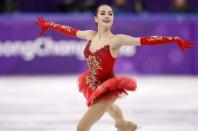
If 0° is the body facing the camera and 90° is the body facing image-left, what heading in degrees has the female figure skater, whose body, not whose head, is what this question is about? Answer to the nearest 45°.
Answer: approximately 45°
